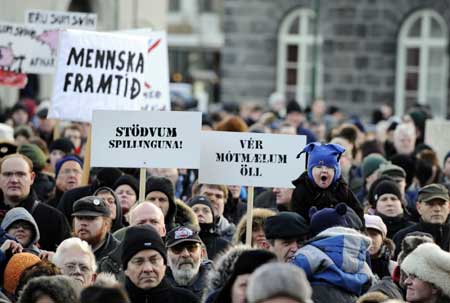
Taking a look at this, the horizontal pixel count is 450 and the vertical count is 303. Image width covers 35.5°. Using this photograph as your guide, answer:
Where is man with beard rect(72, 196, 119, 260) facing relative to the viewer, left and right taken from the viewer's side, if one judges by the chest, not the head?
facing the viewer and to the left of the viewer

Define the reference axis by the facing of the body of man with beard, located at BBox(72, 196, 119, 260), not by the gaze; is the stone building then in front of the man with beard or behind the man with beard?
behind

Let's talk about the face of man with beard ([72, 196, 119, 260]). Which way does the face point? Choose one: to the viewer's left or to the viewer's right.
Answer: to the viewer's left

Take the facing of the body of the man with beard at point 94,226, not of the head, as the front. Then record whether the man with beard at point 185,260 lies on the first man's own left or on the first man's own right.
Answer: on the first man's own left

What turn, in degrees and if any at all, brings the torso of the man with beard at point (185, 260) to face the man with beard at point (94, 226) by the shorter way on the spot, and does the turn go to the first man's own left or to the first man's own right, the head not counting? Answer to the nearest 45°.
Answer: approximately 135° to the first man's own right

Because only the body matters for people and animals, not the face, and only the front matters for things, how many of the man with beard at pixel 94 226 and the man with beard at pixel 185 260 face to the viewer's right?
0
